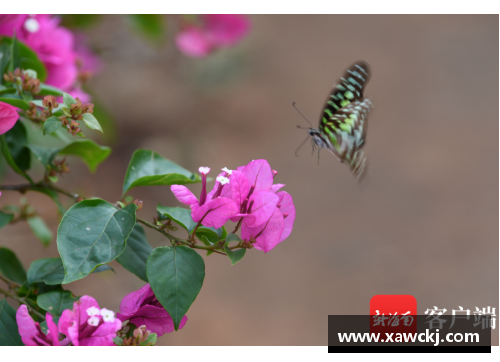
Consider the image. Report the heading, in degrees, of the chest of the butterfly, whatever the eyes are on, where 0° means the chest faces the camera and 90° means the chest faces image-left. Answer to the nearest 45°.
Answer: approximately 90°
